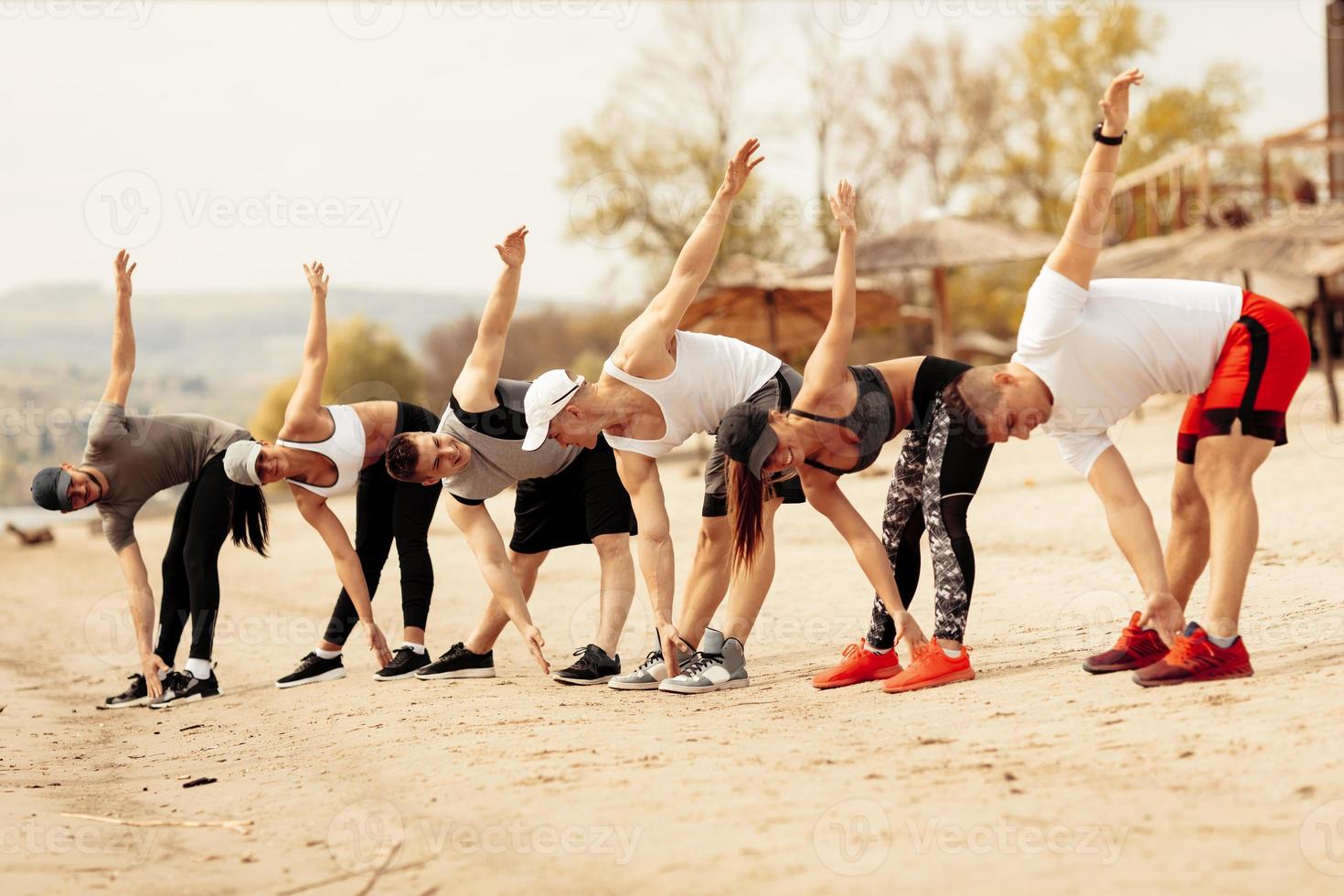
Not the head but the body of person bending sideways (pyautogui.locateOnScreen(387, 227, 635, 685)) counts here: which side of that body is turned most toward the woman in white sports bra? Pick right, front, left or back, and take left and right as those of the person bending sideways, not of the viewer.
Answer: right

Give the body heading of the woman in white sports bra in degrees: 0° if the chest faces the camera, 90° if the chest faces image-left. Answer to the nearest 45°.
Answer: approximately 45°

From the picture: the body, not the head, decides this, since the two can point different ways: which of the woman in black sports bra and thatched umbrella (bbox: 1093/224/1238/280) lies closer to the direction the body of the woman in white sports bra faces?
the woman in black sports bra

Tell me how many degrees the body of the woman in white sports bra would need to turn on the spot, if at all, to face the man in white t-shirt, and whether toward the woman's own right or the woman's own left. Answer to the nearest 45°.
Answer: approximately 90° to the woman's own left

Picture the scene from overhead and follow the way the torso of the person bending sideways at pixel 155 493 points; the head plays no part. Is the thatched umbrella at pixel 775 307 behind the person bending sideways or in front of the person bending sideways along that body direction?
behind

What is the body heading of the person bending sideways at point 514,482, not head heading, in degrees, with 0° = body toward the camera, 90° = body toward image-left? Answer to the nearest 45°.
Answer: approximately 45°

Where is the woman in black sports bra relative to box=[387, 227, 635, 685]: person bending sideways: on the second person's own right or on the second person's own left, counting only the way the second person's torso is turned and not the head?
on the second person's own left

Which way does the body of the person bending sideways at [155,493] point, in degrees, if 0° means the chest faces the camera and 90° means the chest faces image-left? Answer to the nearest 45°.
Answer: approximately 45°
